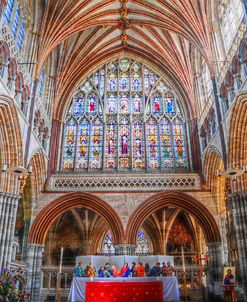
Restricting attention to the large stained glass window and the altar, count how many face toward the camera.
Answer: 2

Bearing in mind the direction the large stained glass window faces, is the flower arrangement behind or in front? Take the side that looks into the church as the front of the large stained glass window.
in front

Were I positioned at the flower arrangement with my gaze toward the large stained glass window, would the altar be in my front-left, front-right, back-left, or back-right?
front-right

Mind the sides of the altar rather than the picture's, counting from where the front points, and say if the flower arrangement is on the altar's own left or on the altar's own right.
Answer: on the altar's own right

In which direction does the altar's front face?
toward the camera

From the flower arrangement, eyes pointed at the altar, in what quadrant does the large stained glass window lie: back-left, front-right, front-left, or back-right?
front-left

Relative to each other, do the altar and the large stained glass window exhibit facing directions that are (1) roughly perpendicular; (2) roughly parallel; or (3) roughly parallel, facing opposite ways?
roughly parallel
